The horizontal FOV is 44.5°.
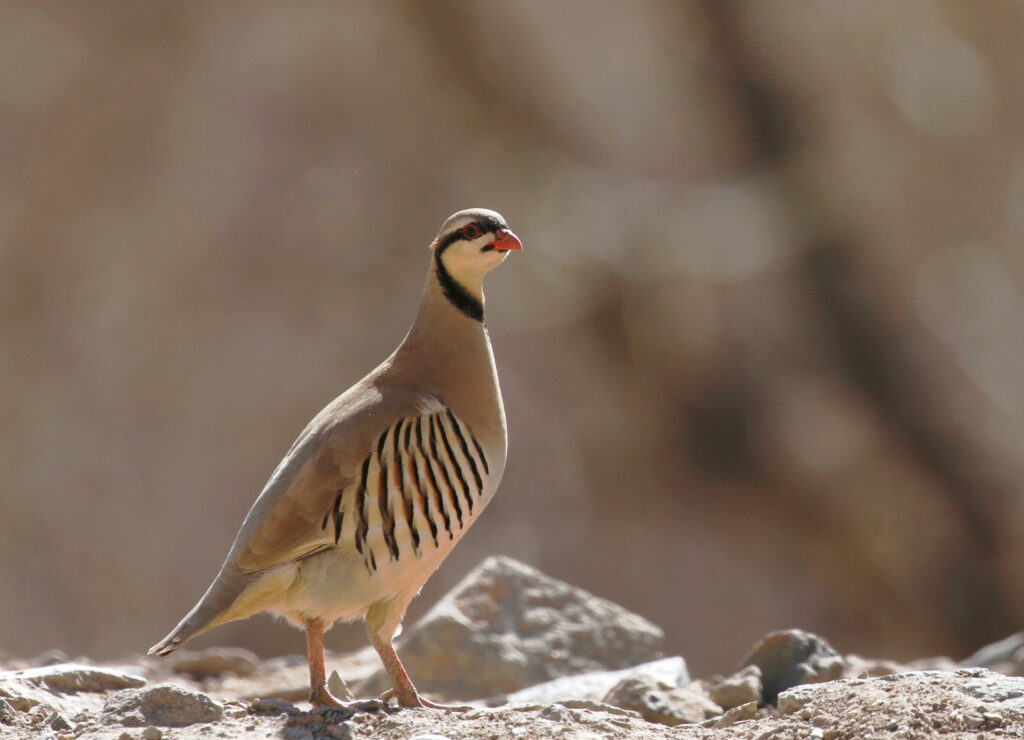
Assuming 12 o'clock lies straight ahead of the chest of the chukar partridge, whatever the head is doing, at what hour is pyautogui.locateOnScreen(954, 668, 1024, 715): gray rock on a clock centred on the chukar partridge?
The gray rock is roughly at 1 o'clock from the chukar partridge.

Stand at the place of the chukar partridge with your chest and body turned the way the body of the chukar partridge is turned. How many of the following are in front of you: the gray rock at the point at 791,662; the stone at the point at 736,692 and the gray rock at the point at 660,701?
3

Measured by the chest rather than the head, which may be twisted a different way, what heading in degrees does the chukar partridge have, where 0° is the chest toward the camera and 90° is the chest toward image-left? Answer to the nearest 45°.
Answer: approximately 270°

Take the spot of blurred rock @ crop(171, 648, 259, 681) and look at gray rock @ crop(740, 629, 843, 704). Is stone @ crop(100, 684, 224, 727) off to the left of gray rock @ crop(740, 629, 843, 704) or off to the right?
right

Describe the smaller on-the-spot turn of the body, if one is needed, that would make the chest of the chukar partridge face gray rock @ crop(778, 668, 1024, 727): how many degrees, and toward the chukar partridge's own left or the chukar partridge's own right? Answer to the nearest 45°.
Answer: approximately 45° to the chukar partridge's own right

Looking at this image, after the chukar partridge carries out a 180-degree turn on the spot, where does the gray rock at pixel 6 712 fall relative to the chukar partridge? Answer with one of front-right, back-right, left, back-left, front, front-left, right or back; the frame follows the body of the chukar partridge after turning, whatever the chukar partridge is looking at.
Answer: front
